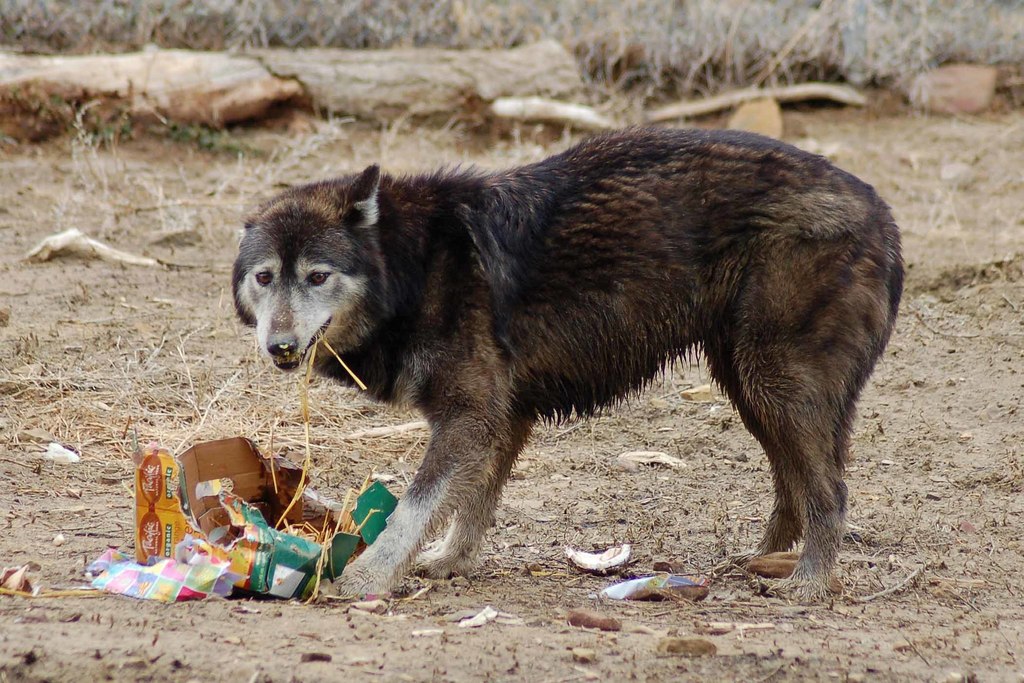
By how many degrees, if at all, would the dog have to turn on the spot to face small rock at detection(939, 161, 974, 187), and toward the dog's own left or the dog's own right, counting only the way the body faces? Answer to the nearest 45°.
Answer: approximately 135° to the dog's own right

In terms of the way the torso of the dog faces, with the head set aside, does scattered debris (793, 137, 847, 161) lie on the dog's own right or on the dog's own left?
on the dog's own right

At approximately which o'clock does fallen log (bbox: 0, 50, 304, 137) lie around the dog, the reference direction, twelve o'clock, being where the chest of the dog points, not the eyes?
The fallen log is roughly at 2 o'clock from the dog.

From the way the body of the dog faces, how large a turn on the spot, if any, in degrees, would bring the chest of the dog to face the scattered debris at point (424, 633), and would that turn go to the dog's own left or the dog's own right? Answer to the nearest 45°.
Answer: approximately 90° to the dog's own left

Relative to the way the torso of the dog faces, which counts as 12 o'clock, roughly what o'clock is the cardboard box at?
The cardboard box is roughly at 11 o'clock from the dog.

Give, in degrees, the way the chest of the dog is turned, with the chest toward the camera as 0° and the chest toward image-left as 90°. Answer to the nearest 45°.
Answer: approximately 90°

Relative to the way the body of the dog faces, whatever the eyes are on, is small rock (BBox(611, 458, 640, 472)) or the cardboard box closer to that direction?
the cardboard box

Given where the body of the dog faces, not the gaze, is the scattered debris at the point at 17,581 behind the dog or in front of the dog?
in front

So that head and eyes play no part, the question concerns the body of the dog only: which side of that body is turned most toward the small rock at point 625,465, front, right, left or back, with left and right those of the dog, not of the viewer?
right

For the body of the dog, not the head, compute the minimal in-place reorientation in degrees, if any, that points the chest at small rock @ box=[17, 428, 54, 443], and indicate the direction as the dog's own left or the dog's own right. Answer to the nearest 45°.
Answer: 0° — it already faces it

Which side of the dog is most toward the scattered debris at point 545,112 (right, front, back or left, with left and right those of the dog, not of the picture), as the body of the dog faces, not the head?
right

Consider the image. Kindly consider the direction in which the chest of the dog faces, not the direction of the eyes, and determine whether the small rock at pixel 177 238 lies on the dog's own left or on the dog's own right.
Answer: on the dog's own right
